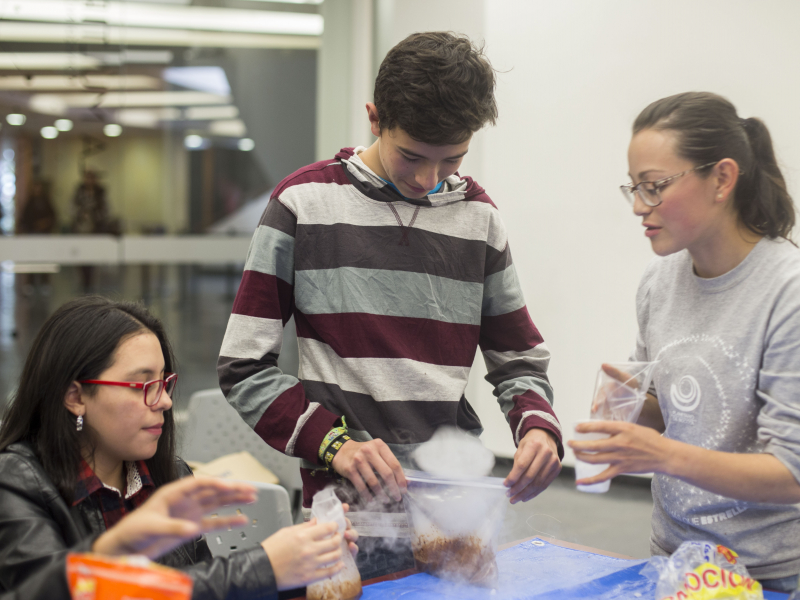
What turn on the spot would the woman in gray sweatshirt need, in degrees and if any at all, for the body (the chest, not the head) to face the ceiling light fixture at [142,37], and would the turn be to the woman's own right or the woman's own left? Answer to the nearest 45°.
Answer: approximately 90° to the woman's own right

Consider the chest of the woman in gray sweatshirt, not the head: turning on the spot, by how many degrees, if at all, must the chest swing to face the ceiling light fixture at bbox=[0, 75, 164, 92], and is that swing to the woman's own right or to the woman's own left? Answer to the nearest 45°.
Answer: approximately 90° to the woman's own right

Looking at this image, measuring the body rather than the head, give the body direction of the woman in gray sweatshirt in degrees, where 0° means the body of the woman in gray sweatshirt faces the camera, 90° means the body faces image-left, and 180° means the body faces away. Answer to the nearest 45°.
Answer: approximately 45°

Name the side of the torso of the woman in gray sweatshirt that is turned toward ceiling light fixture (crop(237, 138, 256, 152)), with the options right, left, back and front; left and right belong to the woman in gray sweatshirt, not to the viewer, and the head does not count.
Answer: right

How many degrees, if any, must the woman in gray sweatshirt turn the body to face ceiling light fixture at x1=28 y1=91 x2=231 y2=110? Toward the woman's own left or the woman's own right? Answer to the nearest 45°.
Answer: approximately 90° to the woman's own right

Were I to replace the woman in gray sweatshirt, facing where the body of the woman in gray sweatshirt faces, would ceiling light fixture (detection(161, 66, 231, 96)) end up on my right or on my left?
on my right

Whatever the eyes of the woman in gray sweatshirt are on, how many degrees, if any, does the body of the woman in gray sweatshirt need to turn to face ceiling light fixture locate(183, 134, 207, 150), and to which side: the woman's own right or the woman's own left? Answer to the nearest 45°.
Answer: approximately 90° to the woman's own right
